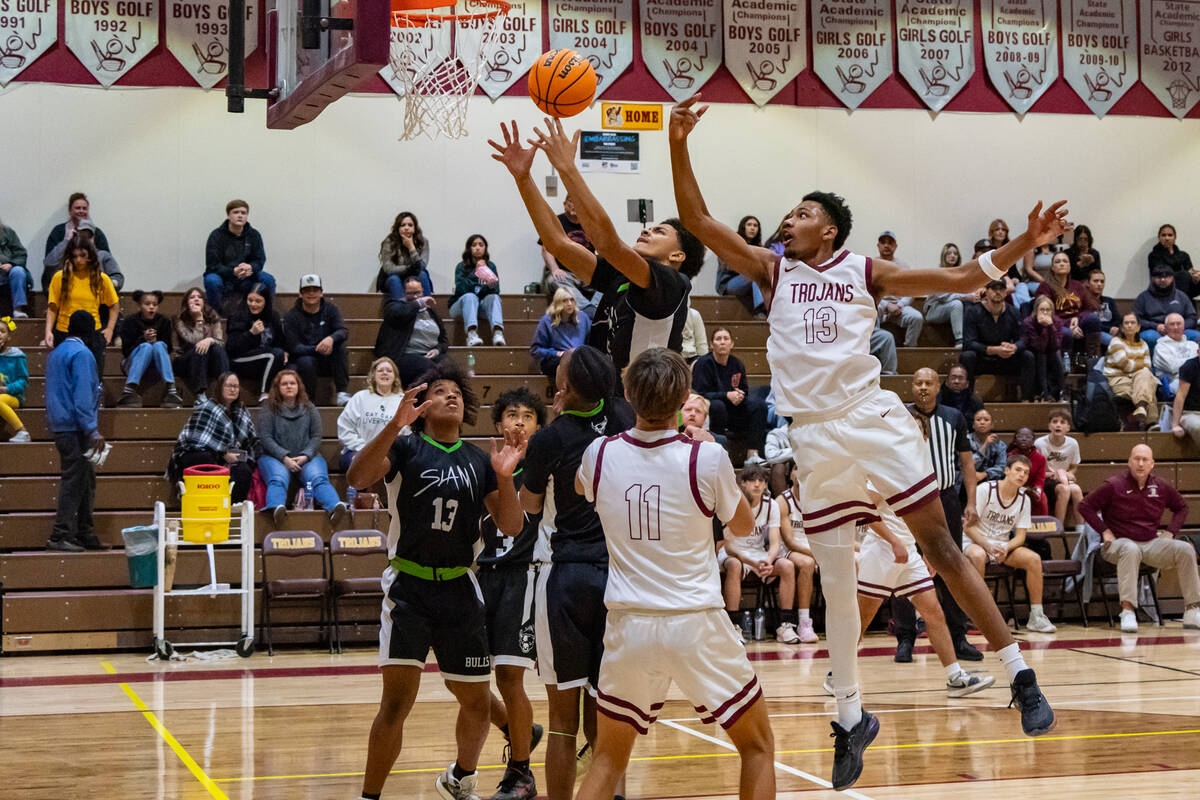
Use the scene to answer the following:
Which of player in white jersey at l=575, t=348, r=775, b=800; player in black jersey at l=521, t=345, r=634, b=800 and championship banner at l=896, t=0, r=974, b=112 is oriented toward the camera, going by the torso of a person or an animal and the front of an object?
the championship banner

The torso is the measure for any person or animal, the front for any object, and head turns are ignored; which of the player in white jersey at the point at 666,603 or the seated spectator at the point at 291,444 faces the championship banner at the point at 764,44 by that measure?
the player in white jersey

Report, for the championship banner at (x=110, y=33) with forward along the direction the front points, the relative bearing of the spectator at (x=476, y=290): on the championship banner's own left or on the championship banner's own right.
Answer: on the championship banner's own left

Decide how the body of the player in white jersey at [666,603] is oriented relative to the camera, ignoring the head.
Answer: away from the camera

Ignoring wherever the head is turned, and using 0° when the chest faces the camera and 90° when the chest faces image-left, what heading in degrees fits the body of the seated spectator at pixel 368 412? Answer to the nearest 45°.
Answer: approximately 0°

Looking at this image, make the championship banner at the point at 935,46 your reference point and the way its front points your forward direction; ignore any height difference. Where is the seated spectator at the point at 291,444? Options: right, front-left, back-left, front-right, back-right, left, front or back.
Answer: front-right
